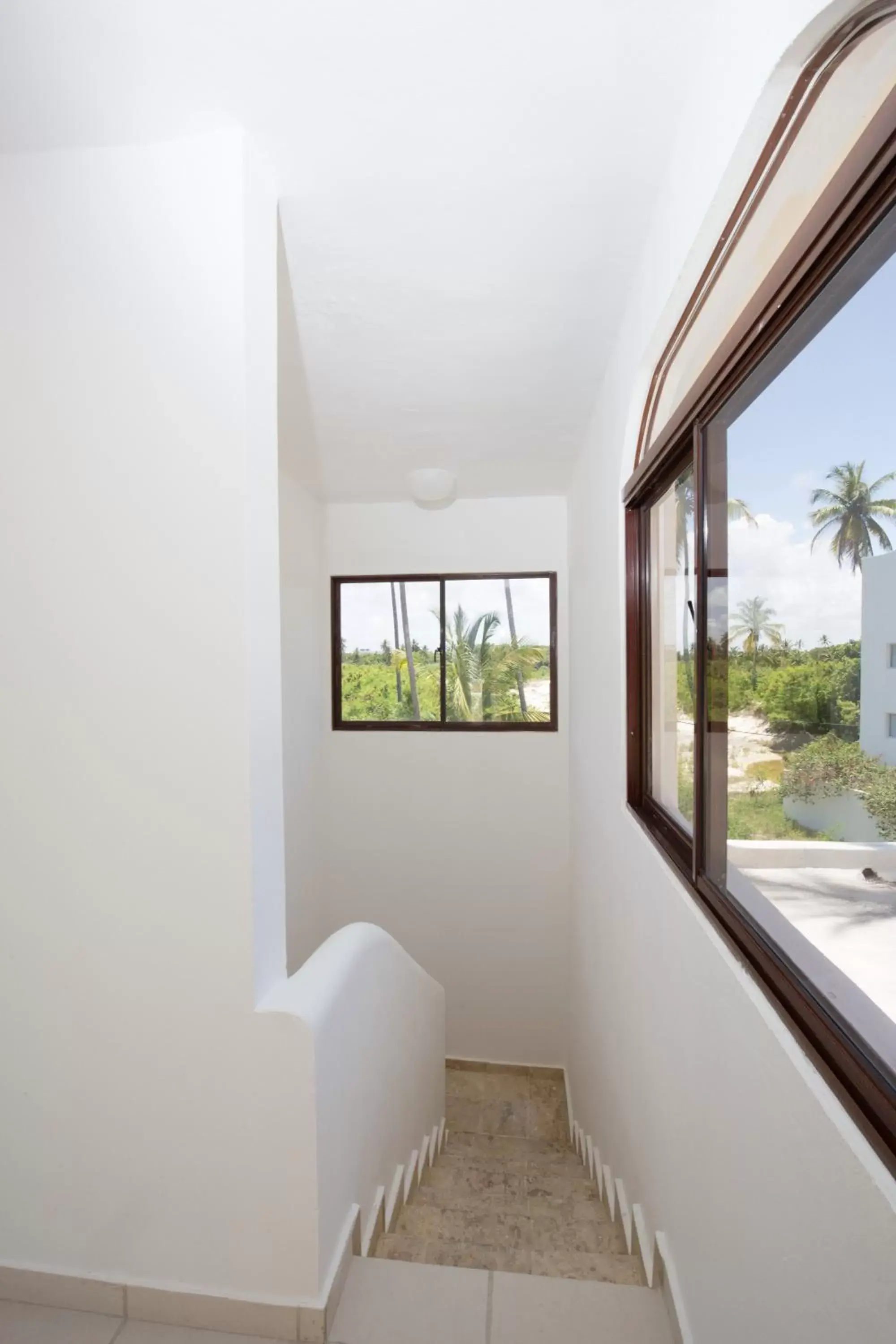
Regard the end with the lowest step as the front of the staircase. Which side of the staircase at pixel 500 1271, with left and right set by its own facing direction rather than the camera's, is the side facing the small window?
front

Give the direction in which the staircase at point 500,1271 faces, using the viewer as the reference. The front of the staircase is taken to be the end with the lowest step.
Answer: facing away from the viewer

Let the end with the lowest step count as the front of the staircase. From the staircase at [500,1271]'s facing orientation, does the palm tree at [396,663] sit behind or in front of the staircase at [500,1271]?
in front
